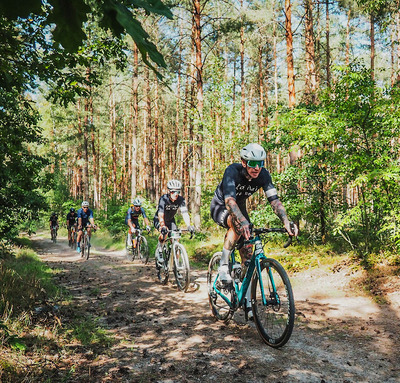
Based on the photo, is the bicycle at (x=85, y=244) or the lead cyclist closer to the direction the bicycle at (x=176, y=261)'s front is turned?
the lead cyclist

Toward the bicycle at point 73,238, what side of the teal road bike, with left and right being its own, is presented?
back

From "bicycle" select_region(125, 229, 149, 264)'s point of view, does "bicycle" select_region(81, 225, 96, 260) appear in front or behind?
behind

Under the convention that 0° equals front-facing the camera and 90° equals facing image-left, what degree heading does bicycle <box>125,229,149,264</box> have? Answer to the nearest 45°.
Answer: approximately 315°

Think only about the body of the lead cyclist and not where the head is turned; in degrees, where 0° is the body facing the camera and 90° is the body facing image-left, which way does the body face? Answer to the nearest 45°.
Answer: approximately 315°
